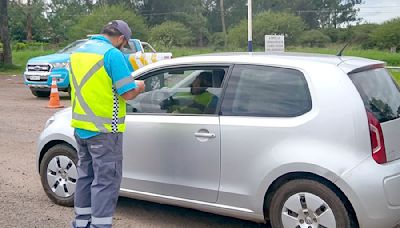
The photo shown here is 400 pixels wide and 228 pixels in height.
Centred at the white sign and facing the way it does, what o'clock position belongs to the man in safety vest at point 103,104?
The man in safety vest is roughly at 12 o'clock from the white sign.

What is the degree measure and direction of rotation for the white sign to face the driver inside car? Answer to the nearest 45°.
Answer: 0° — it already faces them

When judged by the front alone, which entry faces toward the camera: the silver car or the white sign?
the white sign

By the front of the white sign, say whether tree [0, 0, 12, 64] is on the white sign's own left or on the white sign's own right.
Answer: on the white sign's own right

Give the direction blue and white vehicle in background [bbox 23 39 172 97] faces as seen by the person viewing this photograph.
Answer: facing the viewer and to the left of the viewer

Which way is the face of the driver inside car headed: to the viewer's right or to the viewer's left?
to the viewer's left

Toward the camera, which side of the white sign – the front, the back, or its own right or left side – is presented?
front

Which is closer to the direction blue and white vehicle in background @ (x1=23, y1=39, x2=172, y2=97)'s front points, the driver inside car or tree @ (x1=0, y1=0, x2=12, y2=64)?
the driver inside car

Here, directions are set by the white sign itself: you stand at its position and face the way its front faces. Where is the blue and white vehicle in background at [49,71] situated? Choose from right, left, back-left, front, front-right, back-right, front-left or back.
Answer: front-right

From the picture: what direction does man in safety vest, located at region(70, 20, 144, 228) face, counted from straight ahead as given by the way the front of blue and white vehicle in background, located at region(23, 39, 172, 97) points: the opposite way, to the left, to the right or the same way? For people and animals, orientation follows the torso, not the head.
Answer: the opposite way

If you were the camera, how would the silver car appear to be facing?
facing away from the viewer and to the left of the viewer

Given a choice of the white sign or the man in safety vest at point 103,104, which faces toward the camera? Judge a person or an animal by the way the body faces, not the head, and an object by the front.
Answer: the white sign

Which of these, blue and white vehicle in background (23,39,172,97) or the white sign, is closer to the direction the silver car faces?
the blue and white vehicle in background

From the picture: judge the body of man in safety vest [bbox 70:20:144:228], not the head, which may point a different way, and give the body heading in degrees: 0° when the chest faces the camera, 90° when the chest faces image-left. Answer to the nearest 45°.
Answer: approximately 225°
